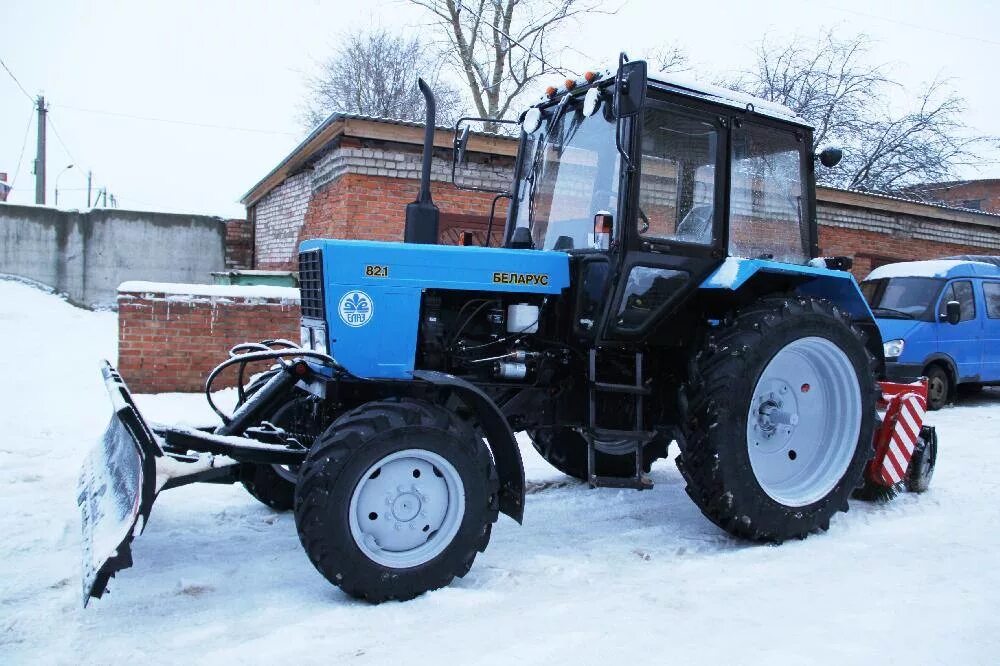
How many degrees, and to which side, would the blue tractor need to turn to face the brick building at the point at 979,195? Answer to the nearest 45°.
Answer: approximately 180°

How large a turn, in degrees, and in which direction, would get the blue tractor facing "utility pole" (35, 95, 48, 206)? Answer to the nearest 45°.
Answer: approximately 90° to its right

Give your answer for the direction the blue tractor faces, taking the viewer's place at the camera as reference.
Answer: facing the viewer and to the left of the viewer

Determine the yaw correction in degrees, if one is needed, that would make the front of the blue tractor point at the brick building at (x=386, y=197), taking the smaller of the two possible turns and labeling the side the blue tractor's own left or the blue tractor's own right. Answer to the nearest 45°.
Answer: approximately 135° to the blue tractor's own right

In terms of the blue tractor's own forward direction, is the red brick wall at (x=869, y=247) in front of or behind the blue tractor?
behind

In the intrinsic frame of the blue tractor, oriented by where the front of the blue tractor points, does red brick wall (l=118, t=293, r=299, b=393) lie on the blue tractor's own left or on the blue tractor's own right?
on the blue tractor's own right
